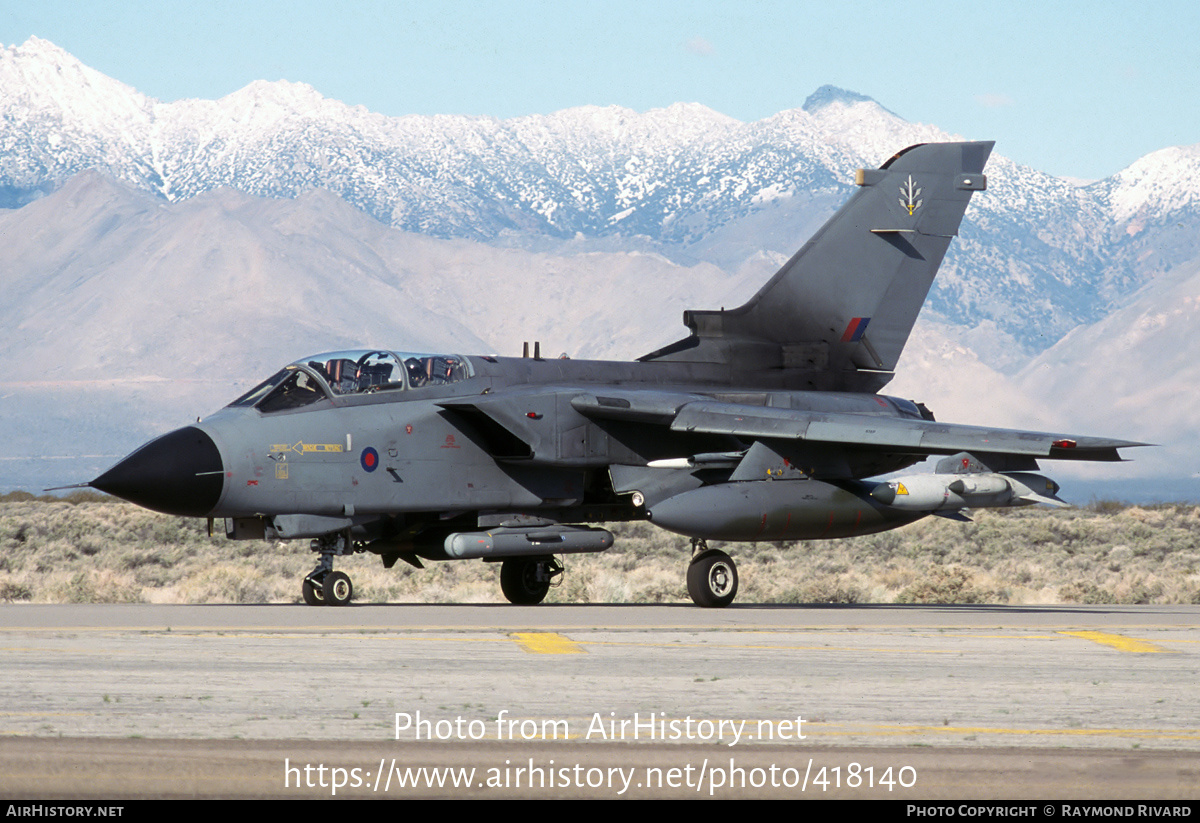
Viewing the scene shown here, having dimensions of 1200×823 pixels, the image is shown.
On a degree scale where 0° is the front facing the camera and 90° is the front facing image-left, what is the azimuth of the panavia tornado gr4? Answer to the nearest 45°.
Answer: approximately 45°

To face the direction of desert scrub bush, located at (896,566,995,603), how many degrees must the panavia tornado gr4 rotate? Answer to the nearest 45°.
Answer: approximately 180°
